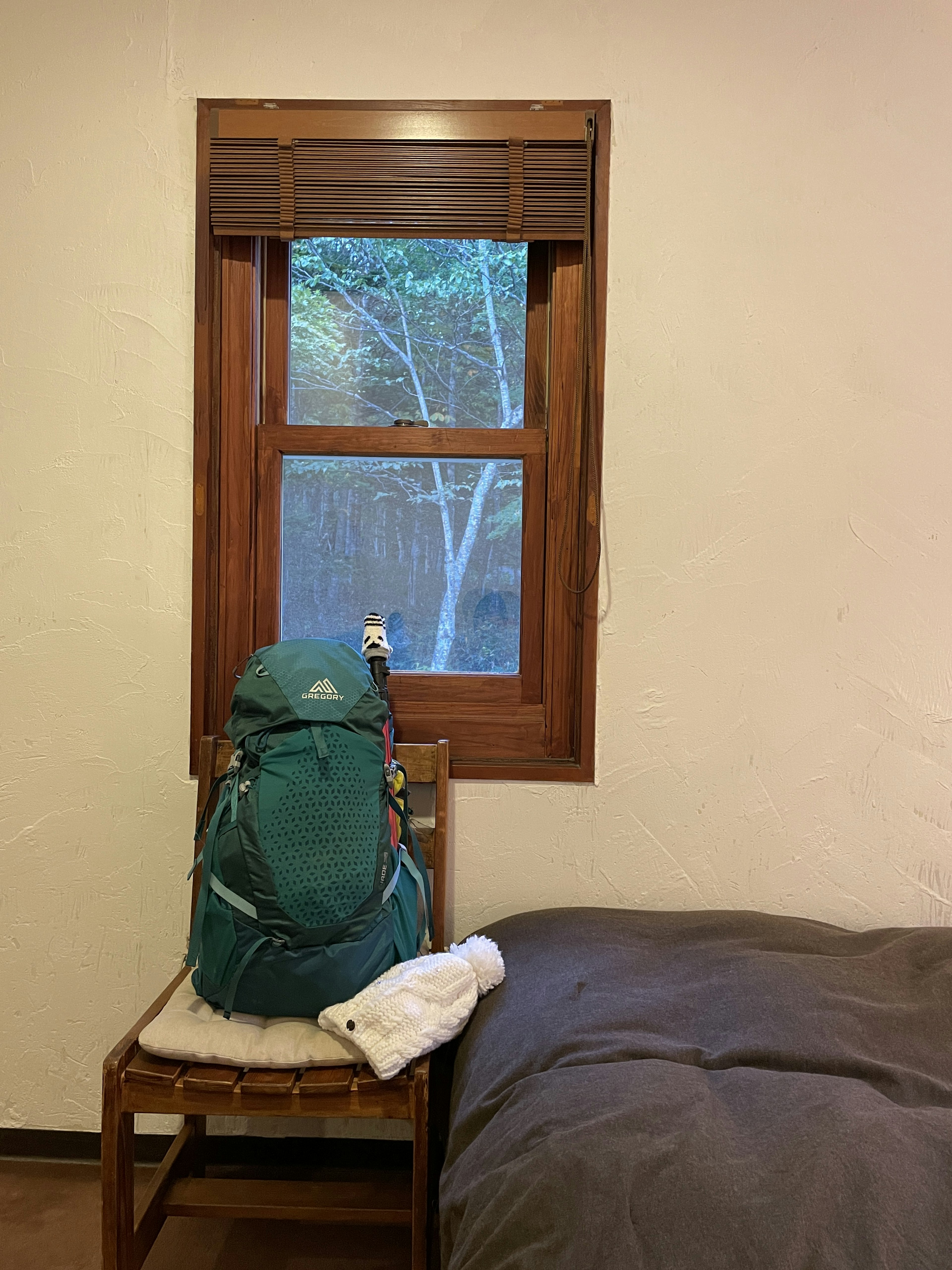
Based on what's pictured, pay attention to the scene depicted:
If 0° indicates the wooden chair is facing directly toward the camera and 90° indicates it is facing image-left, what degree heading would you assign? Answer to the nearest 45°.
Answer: approximately 0°
